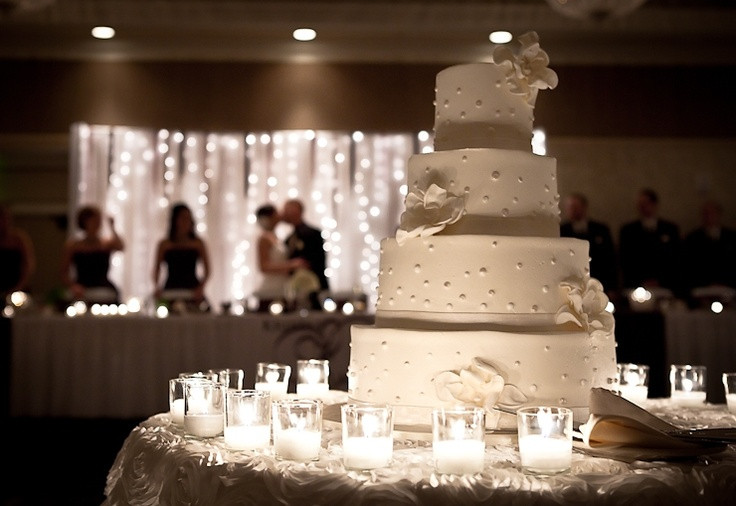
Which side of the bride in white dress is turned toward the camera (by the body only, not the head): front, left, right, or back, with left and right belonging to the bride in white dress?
right

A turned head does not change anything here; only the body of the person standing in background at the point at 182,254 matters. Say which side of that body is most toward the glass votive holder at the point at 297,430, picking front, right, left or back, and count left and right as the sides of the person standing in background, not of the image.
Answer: front

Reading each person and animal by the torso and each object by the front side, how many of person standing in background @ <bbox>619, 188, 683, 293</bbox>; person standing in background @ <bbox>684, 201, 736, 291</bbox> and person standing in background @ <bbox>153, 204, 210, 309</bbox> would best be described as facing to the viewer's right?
0

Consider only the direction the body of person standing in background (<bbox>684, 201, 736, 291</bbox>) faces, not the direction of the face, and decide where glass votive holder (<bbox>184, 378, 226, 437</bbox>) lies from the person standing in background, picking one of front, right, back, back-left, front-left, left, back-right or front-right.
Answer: front

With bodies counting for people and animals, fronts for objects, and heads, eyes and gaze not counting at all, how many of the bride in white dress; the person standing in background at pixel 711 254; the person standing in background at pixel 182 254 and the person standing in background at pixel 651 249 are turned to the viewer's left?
0

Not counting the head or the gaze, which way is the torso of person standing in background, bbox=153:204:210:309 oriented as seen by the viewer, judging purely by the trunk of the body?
toward the camera

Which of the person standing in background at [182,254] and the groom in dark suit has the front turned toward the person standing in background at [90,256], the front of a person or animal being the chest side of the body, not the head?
the groom in dark suit

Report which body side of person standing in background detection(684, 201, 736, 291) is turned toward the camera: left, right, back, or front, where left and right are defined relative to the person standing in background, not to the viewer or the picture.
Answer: front

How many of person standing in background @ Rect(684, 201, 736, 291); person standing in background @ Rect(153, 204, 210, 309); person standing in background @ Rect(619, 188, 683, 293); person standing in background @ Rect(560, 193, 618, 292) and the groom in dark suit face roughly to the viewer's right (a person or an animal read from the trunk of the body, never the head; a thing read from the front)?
0

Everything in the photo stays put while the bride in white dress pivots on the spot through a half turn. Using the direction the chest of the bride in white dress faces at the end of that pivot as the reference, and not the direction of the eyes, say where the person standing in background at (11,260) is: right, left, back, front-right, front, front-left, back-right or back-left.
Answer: front

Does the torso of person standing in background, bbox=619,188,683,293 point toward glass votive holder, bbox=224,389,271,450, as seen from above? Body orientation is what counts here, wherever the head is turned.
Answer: yes

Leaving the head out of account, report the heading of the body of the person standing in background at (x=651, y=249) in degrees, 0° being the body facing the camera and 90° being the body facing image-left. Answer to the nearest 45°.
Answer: approximately 0°

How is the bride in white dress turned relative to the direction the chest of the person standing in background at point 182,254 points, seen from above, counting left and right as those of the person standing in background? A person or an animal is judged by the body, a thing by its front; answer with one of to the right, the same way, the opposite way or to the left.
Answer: to the left

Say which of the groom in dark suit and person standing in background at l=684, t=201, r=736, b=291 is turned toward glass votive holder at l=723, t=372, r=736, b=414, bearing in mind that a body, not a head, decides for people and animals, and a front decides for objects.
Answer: the person standing in background

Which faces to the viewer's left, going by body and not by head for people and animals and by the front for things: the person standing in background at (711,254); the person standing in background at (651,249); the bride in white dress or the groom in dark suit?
the groom in dark suit

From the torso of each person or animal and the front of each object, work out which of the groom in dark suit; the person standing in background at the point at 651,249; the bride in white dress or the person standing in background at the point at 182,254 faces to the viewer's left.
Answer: the groom in dark suit

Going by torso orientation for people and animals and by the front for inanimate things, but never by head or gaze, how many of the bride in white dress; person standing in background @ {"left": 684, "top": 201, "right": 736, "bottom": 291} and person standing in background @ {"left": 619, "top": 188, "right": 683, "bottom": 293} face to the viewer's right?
1

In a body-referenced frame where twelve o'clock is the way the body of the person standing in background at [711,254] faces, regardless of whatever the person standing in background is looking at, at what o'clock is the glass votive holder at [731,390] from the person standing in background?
The glass votive holder is roughly at 12 o'clock from the person standing in background.
